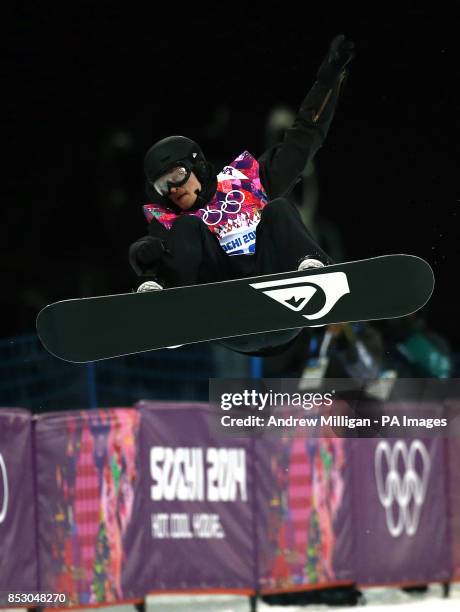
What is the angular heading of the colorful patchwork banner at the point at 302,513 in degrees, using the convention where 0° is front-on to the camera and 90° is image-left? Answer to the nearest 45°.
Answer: approximately 0°

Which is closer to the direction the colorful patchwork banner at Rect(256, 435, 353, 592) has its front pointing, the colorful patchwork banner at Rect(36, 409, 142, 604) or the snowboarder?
the snowboarder

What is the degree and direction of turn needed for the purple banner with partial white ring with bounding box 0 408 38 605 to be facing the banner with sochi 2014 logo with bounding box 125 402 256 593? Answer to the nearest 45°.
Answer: approximately 90° to its left

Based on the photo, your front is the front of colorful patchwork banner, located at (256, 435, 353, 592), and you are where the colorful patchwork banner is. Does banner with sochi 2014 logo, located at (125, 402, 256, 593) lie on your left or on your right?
on your right
